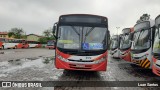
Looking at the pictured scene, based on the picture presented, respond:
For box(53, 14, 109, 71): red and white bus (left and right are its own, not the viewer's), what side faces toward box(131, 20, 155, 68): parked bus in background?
left

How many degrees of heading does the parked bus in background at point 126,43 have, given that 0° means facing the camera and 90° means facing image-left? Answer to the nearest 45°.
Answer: approximately 45°

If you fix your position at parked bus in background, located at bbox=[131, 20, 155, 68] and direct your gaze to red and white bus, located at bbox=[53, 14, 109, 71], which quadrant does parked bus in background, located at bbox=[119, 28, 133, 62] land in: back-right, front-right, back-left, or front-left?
back-right

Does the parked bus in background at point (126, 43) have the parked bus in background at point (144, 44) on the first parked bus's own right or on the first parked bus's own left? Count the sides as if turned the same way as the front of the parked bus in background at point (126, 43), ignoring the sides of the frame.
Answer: on the first parked bus's own left

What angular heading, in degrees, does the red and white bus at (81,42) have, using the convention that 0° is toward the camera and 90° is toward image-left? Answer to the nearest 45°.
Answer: approximately 0°
